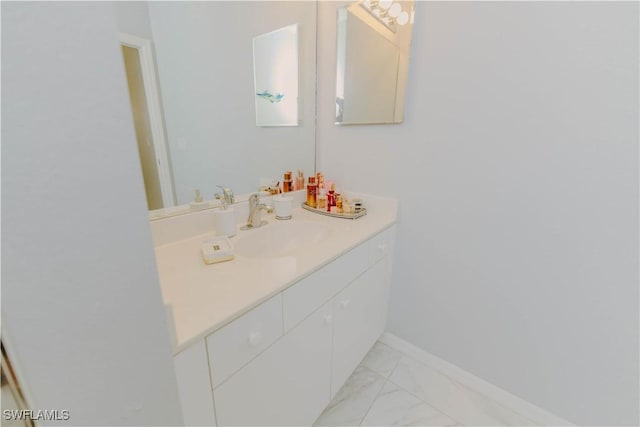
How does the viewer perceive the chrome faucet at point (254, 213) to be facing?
facing the viewer and to the right of the viewer
